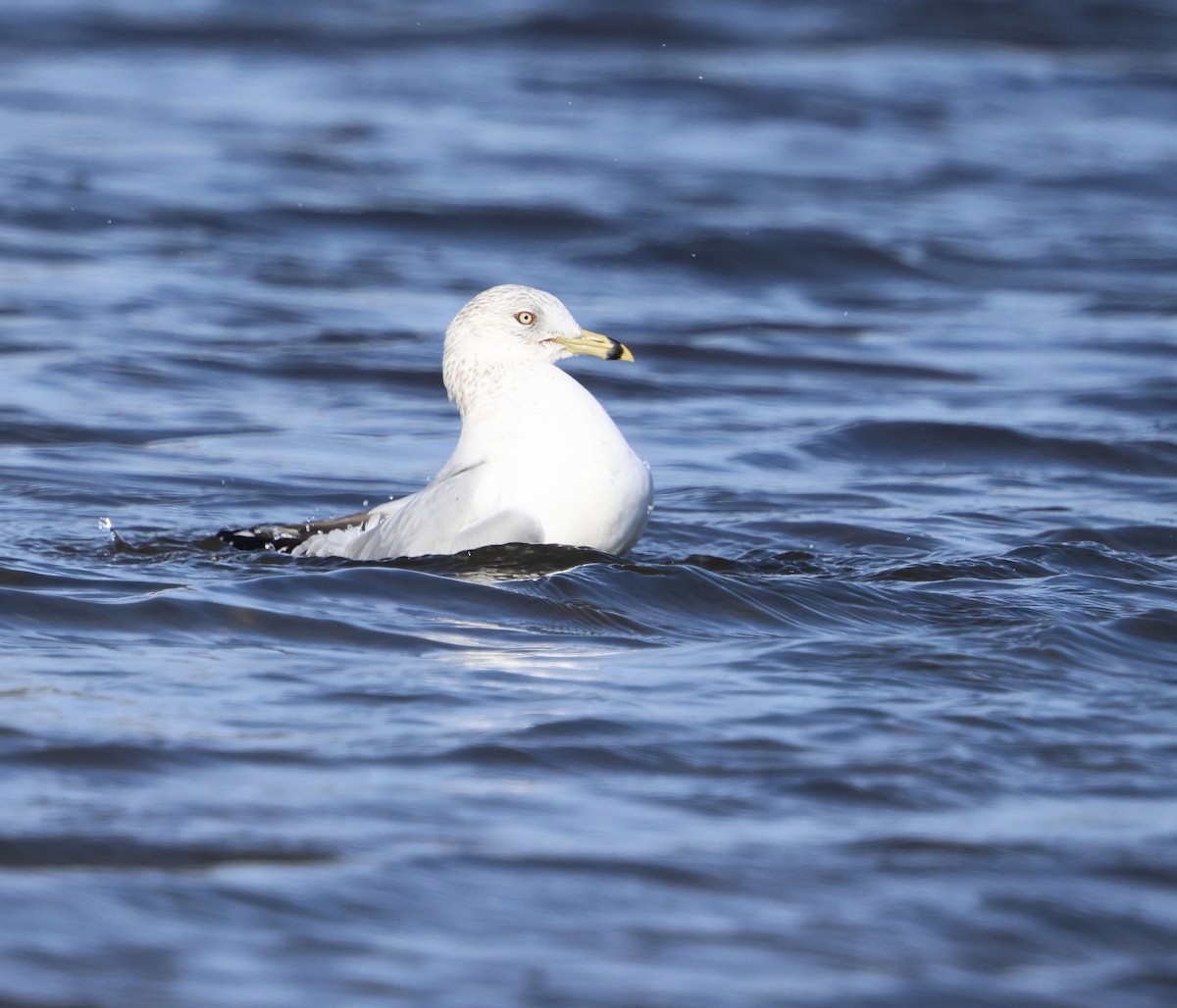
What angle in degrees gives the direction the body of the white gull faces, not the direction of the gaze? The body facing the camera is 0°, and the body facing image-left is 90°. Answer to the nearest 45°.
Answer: approximately 270°
